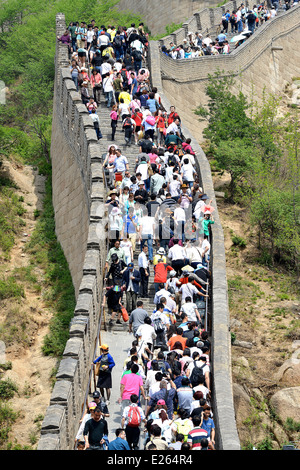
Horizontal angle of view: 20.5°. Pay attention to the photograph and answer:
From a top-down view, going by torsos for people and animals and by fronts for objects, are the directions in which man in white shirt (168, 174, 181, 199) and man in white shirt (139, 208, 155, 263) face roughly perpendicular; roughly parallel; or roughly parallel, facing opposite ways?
roughly parallel

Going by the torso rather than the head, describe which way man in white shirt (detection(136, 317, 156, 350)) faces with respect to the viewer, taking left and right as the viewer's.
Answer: facing away from the viewer

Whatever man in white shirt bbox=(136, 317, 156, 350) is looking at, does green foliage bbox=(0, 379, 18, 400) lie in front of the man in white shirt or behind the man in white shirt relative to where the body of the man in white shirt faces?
in front

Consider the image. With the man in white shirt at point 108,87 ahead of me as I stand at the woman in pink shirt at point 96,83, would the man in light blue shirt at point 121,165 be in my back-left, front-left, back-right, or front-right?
front-right

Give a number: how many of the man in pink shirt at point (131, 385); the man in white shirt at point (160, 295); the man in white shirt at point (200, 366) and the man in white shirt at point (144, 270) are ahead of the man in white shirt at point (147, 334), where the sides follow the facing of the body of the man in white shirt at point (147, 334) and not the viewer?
2

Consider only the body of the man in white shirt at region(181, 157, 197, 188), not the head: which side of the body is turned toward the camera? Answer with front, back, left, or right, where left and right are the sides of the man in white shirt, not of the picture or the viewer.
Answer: back

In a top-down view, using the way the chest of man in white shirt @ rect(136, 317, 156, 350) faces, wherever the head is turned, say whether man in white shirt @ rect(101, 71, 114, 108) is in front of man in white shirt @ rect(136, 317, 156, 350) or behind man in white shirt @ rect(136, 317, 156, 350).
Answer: in front
